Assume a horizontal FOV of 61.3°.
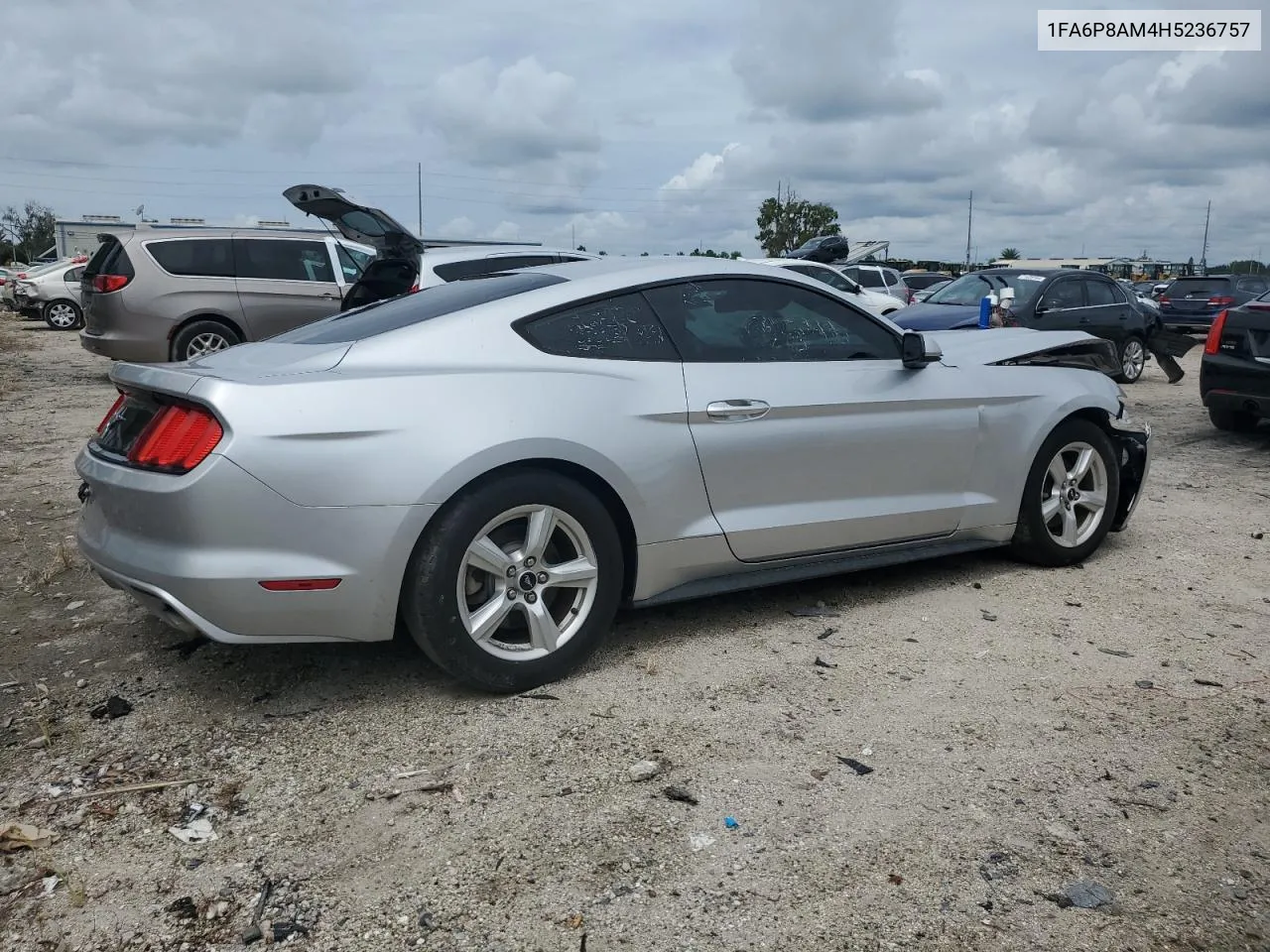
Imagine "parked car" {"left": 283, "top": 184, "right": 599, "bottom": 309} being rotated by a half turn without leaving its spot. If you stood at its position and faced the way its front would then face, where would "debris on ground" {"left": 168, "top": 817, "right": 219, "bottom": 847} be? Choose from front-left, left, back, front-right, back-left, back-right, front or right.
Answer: front-left

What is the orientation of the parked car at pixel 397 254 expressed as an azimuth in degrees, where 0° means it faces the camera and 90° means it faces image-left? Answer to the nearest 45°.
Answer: approximately 225°

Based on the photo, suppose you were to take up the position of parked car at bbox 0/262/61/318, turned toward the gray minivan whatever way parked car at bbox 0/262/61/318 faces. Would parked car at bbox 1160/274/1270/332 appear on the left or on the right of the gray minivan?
left

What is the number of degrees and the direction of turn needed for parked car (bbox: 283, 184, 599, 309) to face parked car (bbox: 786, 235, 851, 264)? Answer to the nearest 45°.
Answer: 0° — it already faces it

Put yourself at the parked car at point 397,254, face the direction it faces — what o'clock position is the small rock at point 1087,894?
The small rock is roughly at 4 o'clock from the parked car.

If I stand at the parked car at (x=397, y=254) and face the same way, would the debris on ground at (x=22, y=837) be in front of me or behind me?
behind

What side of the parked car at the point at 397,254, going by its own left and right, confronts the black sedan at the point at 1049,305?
front

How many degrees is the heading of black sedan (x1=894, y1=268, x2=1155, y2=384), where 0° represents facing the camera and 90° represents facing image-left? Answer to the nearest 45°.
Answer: approximately 45°

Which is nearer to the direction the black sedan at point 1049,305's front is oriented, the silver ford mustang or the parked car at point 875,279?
the silver ford mustang

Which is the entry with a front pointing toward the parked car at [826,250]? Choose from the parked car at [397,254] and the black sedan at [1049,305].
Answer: the parked car at [397,254]

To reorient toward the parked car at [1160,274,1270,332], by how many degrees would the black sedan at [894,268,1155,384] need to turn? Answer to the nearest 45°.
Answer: approximately 135° to its right

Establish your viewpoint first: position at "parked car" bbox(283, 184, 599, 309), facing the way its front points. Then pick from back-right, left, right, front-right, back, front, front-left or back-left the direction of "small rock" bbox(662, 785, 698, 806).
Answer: back-right

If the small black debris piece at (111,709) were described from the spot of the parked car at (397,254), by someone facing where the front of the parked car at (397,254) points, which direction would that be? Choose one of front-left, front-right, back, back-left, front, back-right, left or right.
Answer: back-right
